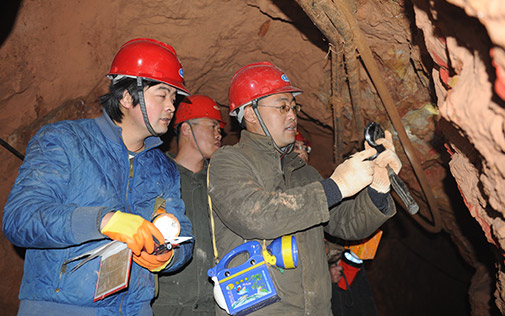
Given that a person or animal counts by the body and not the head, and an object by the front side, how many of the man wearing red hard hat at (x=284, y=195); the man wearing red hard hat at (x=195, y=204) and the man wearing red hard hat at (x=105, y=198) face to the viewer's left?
0

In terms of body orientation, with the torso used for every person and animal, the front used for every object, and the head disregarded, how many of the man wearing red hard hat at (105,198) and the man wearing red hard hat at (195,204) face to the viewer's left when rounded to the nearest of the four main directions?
0

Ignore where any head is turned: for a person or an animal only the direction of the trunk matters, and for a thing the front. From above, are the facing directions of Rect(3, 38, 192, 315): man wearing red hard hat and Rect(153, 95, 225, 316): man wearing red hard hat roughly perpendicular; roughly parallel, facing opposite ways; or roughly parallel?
roughly parallel

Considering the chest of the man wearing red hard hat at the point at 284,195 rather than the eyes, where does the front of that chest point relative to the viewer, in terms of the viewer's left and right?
facing the viewer and to the right of the viewer

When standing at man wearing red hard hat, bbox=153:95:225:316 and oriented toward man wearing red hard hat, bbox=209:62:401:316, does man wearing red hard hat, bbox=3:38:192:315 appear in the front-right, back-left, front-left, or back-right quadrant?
front-right

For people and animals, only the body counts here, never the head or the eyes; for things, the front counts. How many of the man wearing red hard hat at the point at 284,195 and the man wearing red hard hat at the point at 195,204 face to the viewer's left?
0

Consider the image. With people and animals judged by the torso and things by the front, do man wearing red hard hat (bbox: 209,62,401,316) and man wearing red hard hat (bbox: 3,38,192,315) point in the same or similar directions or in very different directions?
same or similar directions

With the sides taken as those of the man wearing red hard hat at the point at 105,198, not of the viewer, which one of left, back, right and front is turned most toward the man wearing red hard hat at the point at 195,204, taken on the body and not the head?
left
